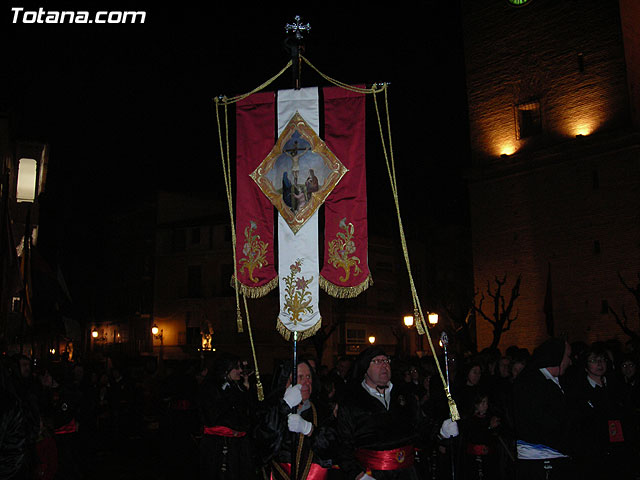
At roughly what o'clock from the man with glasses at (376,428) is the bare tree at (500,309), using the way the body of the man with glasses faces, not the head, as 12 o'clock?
The bare tree is roughly at 8 o'clock from the man with glasses.

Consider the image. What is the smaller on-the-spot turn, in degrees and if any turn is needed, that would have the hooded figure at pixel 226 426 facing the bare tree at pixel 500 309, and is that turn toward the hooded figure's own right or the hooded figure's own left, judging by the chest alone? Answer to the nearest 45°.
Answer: approximately 90° to the hooded figure's own left

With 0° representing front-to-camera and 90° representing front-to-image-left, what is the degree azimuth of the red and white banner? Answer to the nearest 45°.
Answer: approximately 0°

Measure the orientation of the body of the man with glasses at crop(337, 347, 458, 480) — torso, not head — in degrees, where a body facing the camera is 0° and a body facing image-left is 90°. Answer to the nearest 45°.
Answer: approximately 315°

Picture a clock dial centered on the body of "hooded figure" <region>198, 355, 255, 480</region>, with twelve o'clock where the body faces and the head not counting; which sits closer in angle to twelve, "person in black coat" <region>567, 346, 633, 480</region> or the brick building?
the person in black coat

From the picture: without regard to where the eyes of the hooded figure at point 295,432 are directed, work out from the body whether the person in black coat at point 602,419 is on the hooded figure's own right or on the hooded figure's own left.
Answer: on the hooded figure's own left
